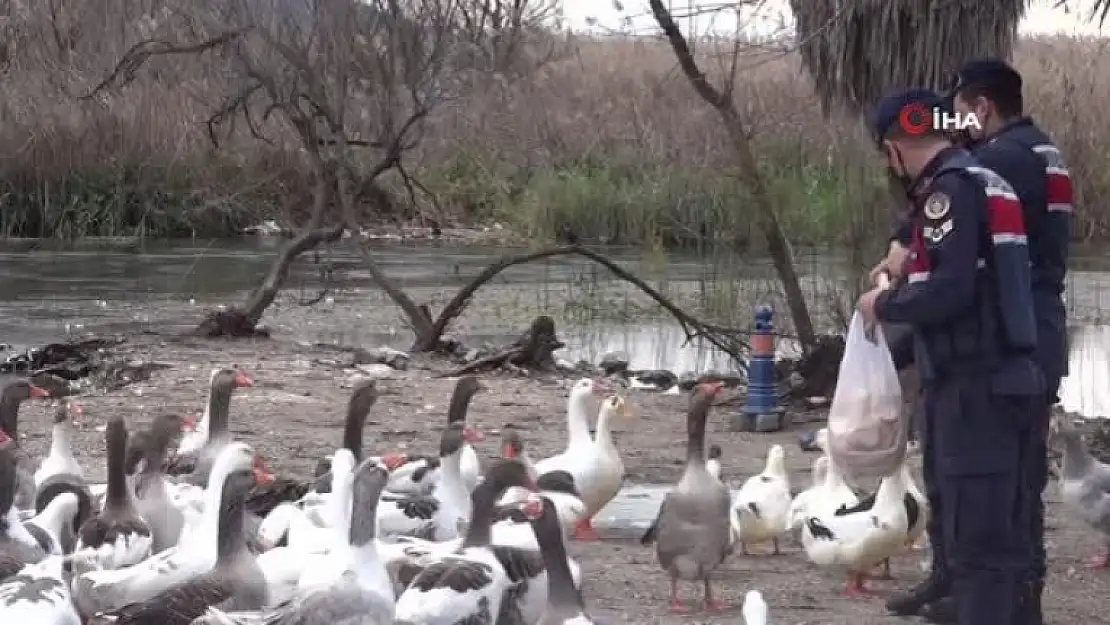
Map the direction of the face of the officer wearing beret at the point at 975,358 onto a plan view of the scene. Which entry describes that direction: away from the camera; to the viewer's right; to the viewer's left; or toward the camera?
to the viewer's left

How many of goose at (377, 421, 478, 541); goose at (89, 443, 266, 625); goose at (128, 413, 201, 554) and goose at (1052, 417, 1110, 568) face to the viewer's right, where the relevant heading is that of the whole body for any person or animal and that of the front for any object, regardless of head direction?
3

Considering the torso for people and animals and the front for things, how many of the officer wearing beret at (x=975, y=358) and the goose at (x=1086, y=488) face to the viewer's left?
2

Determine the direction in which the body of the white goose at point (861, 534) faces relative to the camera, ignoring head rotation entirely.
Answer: to the viewer's right

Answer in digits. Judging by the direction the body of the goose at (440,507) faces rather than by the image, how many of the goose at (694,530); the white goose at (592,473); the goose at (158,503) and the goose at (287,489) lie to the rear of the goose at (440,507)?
2

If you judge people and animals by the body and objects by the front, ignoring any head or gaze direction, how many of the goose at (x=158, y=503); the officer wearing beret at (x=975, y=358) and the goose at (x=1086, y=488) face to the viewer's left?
2

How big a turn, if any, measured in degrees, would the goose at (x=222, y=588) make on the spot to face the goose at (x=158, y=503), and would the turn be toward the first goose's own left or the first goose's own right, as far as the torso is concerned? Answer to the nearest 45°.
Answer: approximately 90° to the first goose's own left

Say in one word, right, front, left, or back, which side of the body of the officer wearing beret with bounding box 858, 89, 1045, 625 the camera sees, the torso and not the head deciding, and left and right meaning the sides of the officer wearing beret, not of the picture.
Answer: left

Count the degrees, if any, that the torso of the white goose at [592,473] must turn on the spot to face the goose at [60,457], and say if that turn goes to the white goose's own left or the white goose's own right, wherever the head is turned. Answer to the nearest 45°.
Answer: approximately 180°

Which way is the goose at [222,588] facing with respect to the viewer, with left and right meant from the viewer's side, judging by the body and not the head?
facing to the right of the viewer
